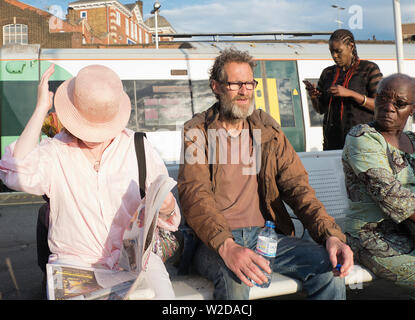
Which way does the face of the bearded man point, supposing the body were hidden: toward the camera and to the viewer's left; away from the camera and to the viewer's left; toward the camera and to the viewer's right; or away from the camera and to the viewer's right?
toward the camera and to the viewer's right

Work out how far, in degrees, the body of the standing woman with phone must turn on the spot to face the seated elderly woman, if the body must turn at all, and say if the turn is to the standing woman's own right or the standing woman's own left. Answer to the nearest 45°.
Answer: approximately 45° to the standing woman's own left

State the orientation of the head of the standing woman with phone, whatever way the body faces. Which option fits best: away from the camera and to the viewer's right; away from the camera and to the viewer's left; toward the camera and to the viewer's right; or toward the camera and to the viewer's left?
toward the camera and to the viewer's left

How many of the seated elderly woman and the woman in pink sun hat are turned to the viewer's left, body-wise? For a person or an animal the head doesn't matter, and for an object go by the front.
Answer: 0

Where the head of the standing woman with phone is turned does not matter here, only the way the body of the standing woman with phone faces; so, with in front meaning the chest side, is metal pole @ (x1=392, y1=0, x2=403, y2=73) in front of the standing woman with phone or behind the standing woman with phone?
behind

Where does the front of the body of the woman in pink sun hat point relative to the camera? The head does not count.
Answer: toward the camera

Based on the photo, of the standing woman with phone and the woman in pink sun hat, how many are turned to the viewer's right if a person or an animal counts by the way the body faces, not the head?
0

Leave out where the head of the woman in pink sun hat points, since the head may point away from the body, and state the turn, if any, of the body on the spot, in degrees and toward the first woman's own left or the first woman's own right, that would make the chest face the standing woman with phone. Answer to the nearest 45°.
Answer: approximately 135° to the first woman's own left

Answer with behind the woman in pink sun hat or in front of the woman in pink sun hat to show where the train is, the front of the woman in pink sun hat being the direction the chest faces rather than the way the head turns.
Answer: behind
